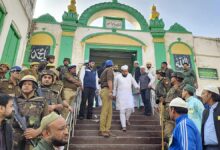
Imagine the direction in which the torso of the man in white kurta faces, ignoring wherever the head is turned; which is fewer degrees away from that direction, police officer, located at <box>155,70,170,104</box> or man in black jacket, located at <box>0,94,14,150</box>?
the man in black jacket

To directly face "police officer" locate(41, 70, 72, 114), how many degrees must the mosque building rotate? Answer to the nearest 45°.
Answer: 0° — it already faces them

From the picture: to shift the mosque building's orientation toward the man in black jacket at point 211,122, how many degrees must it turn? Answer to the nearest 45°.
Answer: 0° — it already faces them

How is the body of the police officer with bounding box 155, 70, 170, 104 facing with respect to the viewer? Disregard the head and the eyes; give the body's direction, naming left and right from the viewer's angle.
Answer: facing to the left of the viewer

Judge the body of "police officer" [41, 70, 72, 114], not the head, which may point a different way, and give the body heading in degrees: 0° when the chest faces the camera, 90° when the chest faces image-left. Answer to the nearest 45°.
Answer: approximately 0°

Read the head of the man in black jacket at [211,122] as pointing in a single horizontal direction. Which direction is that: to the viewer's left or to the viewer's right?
to the viewer's left

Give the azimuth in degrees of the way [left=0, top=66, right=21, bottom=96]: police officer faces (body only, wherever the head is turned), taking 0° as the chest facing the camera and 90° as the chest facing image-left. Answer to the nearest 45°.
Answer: approximately 270°

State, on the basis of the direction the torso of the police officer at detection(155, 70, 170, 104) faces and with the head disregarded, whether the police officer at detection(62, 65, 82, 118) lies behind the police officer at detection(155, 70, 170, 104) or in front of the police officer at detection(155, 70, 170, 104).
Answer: in front

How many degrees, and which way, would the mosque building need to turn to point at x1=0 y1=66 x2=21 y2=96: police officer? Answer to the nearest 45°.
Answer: approximately 45° to its right

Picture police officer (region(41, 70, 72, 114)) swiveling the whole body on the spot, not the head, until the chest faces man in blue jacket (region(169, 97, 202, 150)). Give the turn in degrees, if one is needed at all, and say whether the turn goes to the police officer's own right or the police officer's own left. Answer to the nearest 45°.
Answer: approximately 45° to the police officer's own left

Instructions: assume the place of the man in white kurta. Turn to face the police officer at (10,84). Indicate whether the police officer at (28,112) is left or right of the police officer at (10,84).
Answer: left
